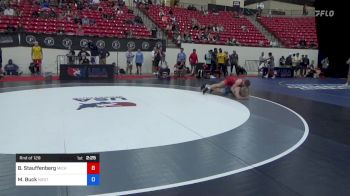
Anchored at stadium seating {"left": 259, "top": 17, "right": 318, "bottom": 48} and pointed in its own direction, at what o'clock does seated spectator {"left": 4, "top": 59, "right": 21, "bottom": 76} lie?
The seated spectator is roughly at 1 o'clock from the stadium seating.

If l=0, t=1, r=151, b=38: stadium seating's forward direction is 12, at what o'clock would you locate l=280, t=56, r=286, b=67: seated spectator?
The seated spectator is roughly at 9 o'clock from the stadium seating.

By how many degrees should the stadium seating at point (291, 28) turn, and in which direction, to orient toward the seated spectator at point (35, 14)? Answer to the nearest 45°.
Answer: approximately 45° to its right

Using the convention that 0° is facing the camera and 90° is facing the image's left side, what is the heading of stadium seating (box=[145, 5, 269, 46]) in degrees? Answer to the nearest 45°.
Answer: approximately 0°

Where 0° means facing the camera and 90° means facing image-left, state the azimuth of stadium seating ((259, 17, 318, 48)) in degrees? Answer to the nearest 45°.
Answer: approximately 0°

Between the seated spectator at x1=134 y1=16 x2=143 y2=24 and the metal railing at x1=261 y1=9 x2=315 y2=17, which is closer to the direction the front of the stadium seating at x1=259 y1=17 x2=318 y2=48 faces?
the seated spectator

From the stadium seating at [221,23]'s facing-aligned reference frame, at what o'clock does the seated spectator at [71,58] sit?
The seated spectator is roughly at 1 o'clock from the stadium seating.

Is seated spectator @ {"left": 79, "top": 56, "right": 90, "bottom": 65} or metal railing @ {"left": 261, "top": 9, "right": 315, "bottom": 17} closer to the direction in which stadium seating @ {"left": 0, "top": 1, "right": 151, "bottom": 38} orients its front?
the seated spectator

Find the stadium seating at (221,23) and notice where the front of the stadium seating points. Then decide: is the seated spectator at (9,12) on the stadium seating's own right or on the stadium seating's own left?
on the stadium seating's own right

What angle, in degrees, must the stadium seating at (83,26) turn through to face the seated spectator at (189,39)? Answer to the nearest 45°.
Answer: approximately 90° to its left

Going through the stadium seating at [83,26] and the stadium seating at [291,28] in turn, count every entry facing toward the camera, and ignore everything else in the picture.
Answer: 2
